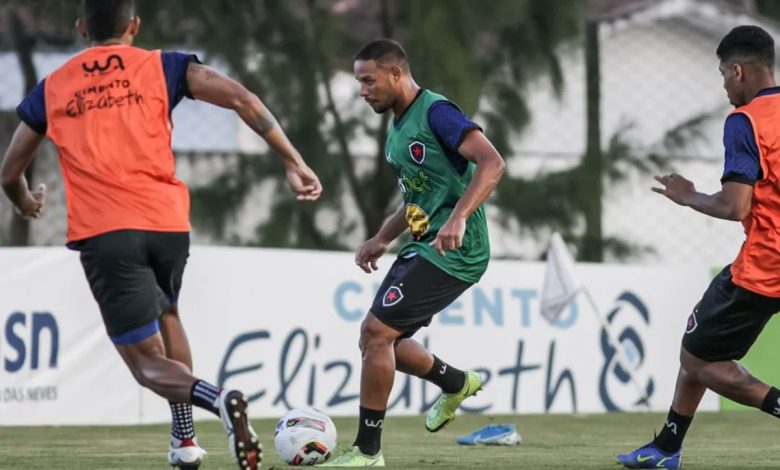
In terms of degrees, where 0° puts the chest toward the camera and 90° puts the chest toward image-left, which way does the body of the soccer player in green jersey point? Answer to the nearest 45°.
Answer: approximately 45°

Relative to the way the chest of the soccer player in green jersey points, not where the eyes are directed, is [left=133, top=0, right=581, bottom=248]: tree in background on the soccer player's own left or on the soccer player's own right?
on the soccer player's own right

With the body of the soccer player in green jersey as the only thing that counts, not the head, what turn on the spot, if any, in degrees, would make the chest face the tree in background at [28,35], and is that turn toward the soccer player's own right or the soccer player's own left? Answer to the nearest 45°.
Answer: approximately 90° to the soccer player's own right

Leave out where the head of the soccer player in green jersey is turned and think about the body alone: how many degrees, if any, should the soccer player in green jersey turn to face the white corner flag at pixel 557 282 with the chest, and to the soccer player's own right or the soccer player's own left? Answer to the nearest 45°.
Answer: approximately 135° to the soccer player's own right
